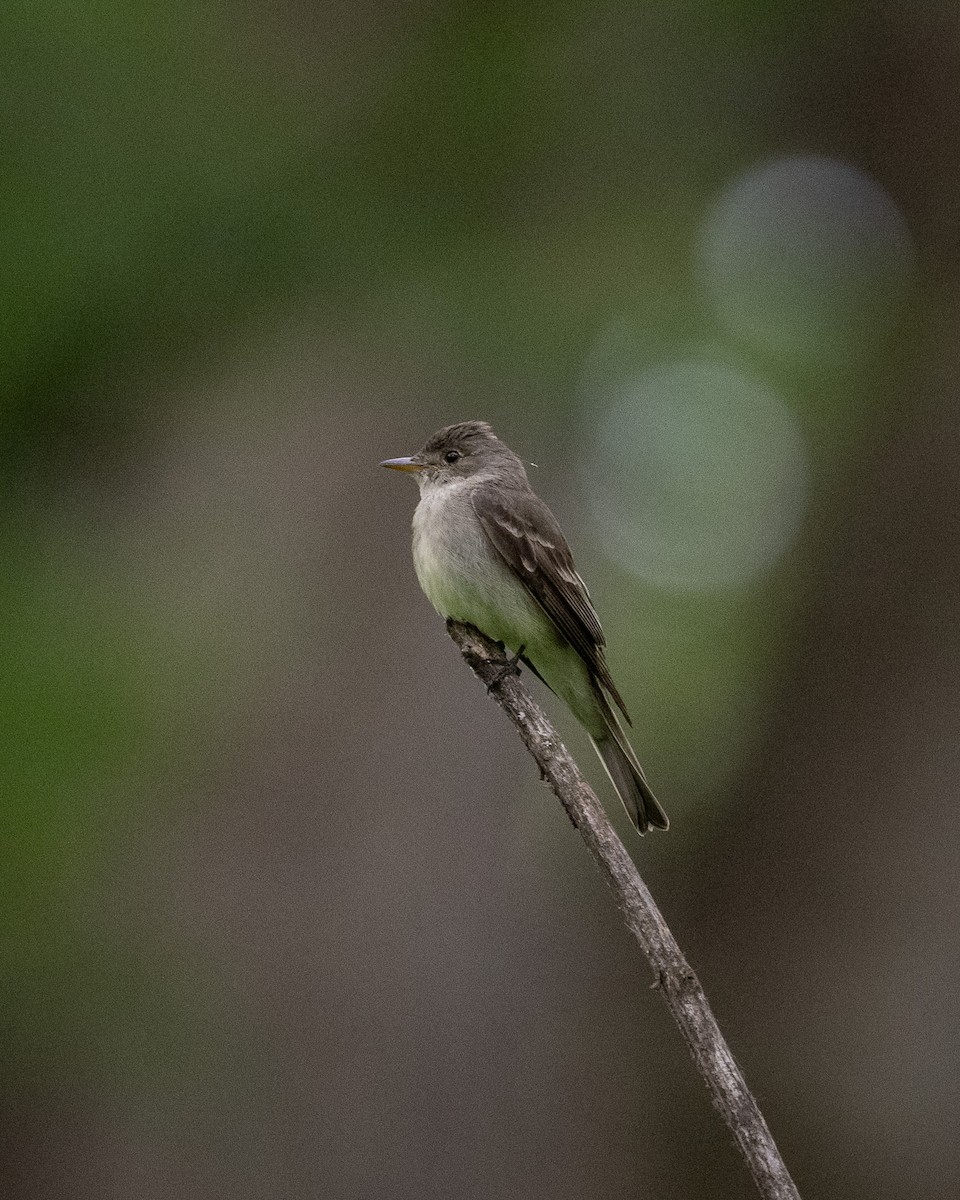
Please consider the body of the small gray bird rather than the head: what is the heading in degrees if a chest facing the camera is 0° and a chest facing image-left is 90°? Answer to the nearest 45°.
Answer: approximately 90°
